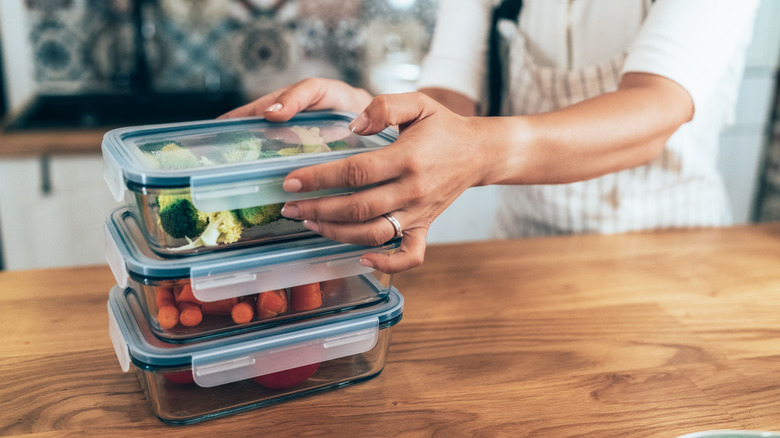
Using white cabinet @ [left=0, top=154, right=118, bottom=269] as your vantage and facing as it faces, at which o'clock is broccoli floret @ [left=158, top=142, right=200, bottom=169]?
The broccoli floret is roughly at 12 o'clock from the white cabinet.

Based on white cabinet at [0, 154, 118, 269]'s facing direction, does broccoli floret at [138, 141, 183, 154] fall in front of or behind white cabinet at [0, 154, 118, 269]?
in front

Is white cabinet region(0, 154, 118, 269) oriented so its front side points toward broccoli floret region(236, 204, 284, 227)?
yes

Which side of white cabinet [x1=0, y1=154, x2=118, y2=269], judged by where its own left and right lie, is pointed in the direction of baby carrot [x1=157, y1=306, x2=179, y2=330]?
front

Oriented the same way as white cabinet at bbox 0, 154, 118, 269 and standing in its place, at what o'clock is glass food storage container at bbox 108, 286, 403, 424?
The glass food storage container is roughly at 12 o'clock from the white cabinet.

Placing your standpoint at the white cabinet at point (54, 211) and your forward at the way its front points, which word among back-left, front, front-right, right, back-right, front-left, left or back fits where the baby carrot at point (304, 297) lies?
front

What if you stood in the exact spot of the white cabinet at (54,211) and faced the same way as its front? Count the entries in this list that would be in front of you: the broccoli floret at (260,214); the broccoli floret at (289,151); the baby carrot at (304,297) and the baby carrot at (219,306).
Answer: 4

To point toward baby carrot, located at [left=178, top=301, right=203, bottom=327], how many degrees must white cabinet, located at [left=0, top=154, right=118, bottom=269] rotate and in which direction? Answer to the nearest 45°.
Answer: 0° — it already faces it

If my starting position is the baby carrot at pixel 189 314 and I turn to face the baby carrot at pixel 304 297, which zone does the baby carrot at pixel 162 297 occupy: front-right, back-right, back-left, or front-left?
back-left

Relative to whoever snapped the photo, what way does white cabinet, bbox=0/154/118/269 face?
facing the viewer

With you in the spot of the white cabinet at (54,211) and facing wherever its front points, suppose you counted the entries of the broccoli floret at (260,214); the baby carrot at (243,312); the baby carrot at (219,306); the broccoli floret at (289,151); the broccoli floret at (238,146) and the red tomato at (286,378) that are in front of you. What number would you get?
6

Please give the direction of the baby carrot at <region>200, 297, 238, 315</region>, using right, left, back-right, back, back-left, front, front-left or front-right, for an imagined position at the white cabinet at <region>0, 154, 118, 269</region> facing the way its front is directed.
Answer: front

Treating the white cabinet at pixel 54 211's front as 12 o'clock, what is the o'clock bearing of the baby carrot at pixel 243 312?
The baby carrot is roughly at 12 o'clock from the white cabinet.

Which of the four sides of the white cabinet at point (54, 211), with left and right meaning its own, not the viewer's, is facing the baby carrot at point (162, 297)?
front
